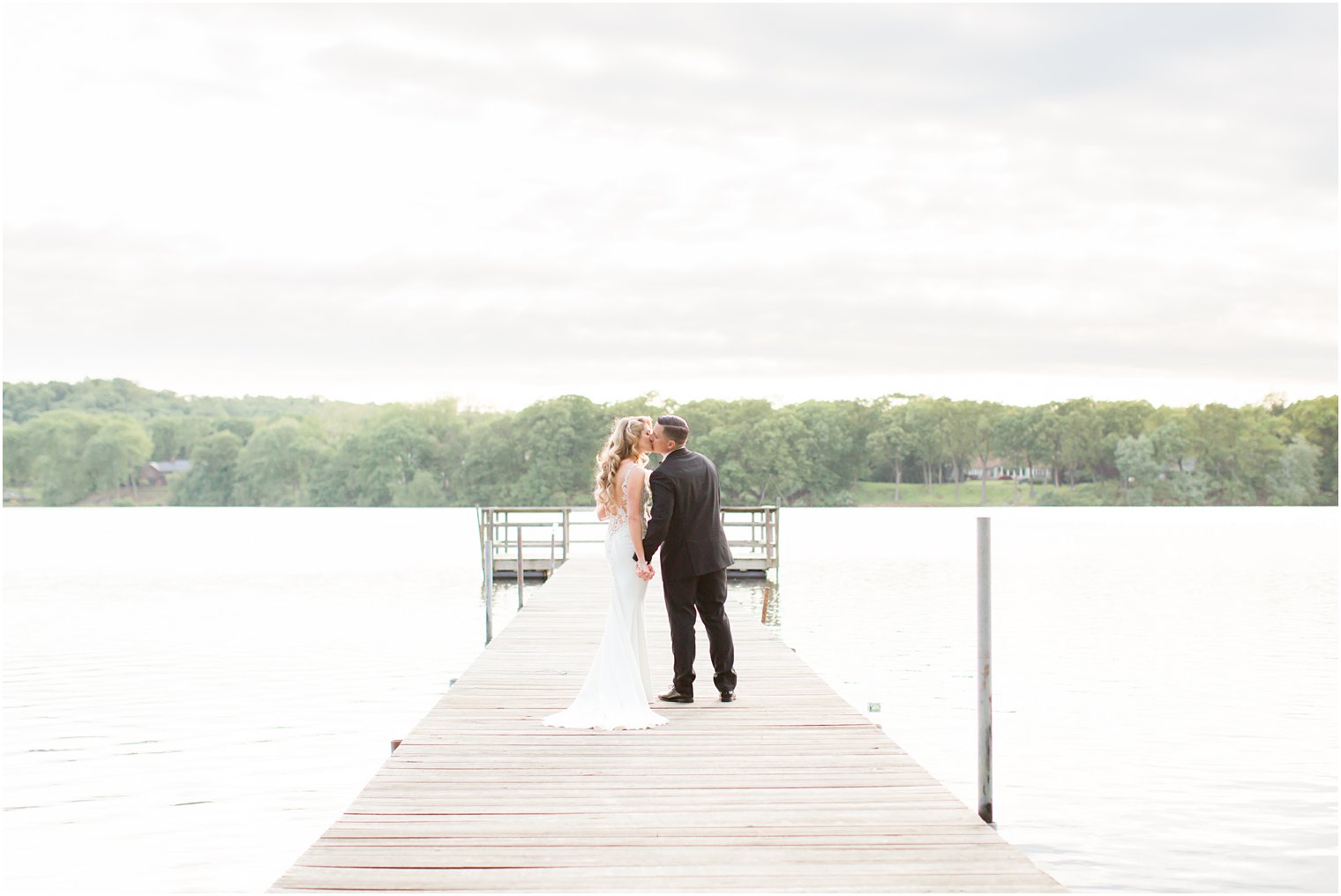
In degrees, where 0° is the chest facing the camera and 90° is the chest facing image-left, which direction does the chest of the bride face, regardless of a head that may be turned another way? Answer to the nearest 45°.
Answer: approximately 225°

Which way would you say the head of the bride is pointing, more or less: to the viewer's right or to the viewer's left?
to the viewer's right

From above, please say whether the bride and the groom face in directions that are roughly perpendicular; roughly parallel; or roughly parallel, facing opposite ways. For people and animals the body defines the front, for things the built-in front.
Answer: roughly perpendicular

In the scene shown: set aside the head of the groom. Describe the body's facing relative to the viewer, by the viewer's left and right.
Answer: facing away from the viewer and to the left of the viewer
